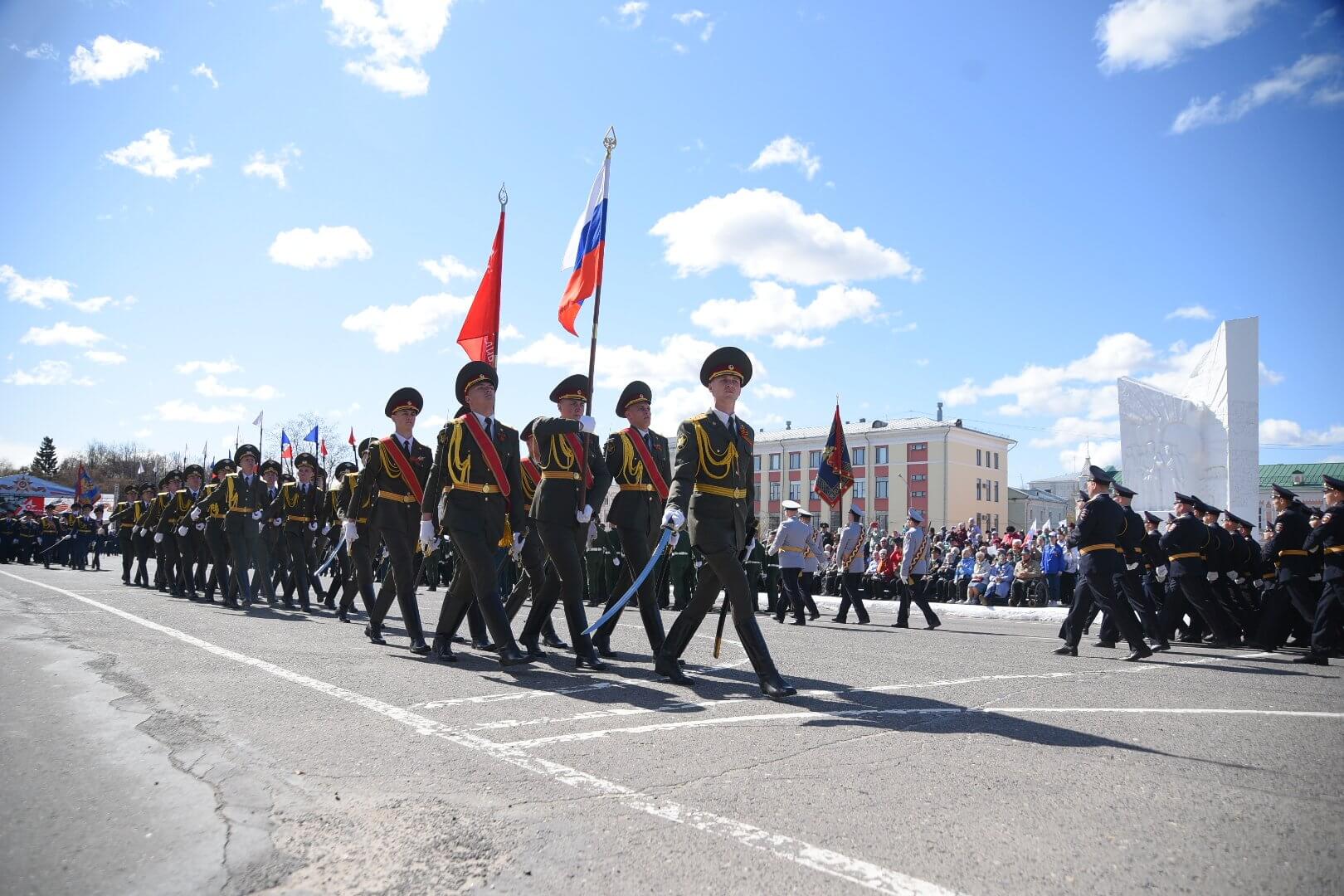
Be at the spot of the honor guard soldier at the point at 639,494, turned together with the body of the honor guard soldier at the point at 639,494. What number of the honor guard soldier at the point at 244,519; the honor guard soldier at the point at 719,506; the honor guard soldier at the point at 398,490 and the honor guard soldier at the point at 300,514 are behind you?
3

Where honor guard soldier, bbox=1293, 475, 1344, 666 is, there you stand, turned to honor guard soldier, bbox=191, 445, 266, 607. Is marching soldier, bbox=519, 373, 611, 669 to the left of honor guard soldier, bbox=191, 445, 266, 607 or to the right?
left

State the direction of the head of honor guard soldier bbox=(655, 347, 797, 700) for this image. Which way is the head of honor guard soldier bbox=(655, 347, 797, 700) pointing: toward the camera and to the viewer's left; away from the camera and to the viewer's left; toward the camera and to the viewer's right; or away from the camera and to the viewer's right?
toward the camera and to the viewer's right

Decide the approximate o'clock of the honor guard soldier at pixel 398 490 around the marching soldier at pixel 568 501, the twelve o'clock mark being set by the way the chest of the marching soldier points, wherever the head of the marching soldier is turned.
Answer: The honor guard soldier is roughly at 6 o'clock from the marching soldier.

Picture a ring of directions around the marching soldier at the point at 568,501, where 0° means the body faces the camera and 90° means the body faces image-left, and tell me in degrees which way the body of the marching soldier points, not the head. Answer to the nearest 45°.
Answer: approximately 315°

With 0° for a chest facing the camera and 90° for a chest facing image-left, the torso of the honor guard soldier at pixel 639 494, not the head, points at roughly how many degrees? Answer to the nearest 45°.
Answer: approximately 315°

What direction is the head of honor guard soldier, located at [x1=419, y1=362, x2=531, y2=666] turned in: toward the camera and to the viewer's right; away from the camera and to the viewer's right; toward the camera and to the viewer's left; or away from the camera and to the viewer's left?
toward the camera and to the viewer's right
